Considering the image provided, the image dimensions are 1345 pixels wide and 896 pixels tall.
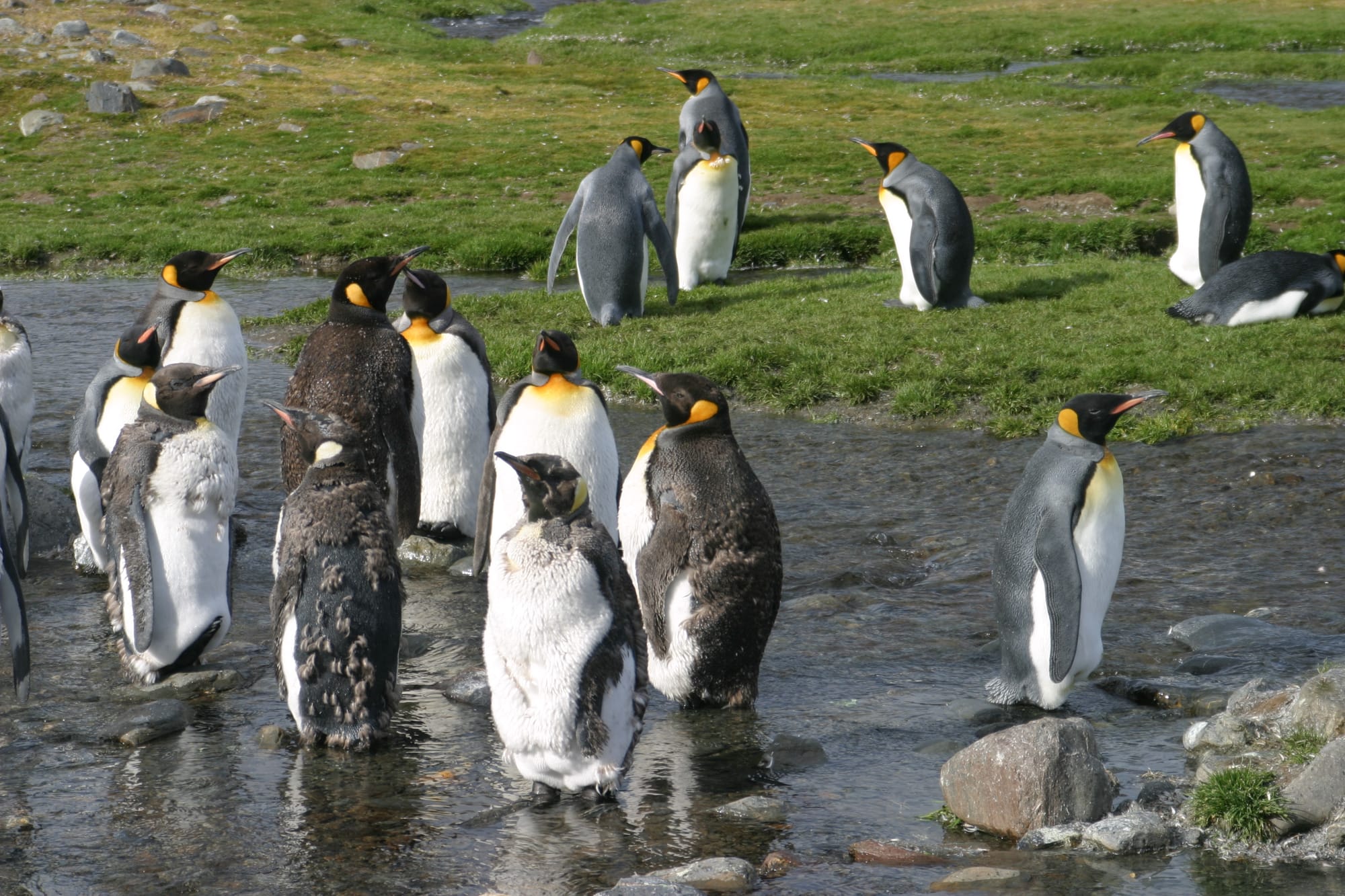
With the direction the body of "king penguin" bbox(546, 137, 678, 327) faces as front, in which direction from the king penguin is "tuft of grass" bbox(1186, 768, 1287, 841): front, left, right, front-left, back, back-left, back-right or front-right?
back

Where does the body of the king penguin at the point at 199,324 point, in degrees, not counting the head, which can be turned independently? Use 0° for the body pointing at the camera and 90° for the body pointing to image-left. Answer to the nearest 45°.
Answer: approximately 315°

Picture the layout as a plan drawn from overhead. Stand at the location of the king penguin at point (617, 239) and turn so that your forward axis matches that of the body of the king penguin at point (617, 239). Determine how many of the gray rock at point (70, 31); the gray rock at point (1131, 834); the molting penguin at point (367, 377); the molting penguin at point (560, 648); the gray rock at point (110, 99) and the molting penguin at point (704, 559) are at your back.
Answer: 4

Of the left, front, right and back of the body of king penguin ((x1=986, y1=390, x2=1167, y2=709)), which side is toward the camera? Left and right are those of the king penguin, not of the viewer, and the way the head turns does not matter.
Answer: right

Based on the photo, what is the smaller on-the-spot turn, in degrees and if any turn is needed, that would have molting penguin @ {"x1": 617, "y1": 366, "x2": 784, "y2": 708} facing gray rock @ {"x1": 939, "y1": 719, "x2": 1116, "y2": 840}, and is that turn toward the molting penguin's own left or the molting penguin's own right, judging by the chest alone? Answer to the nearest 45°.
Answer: approximately 180°

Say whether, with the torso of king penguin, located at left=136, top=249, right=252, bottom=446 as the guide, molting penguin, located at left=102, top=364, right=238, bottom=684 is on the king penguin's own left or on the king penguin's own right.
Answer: on the king penguin's own right

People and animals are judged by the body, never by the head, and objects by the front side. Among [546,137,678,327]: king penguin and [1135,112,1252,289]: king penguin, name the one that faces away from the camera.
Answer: [546,137,678,327]: king penguin

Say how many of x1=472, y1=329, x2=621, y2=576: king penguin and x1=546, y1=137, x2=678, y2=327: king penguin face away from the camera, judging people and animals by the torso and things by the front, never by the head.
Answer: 1

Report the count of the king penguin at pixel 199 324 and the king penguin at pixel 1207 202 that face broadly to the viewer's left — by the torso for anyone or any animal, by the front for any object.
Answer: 1

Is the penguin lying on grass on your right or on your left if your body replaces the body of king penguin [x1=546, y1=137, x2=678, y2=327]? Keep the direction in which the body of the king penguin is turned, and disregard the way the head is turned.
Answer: on your right

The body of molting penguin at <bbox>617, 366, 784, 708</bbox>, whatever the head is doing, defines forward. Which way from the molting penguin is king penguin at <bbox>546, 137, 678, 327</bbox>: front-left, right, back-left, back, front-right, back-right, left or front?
front-right

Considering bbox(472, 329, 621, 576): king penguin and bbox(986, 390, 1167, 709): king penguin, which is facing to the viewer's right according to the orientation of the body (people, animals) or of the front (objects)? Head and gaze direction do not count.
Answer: bbox(986, 390, 1167, 709): king penguin

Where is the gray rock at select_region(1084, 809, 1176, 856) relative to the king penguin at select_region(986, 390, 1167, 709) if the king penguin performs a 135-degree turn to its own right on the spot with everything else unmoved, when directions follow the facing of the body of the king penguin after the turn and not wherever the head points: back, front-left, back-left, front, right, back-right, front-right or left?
front-left
